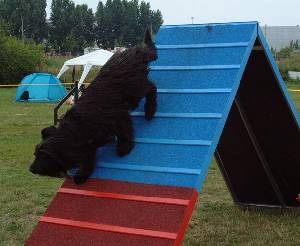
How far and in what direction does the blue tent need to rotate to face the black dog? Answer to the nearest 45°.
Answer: approximately 45° to its left

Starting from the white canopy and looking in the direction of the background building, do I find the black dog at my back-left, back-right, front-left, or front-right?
back-right

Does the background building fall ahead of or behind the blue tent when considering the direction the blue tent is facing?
behind

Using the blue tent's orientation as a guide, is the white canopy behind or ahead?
behind

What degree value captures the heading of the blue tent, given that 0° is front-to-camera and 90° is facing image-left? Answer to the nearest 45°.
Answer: approximately 45°
